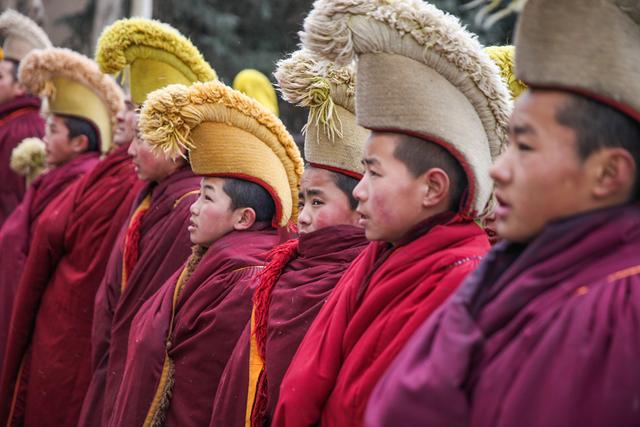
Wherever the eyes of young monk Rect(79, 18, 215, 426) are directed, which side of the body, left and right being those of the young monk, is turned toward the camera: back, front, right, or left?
left

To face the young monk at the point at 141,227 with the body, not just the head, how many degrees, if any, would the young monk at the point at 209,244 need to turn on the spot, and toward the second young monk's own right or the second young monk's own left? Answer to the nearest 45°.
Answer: approximately 90° to the second young monk's own right

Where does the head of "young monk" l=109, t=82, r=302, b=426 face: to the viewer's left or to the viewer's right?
to the viewer's left

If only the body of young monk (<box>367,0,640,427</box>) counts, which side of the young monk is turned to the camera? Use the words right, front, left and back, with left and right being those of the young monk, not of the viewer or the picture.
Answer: left

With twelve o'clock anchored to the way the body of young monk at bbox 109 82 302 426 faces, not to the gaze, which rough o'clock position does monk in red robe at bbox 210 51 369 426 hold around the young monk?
The monk in red robe is roughly at 8 o'clock from the young monk.

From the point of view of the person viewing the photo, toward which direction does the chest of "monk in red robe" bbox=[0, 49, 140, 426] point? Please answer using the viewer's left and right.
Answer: facing to the left of the viewer

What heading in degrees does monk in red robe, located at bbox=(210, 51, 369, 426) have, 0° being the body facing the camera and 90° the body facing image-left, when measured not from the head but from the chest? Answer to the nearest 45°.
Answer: approximately 45°

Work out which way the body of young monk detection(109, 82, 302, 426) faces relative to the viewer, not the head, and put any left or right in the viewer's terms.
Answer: facing to the left of the viewer

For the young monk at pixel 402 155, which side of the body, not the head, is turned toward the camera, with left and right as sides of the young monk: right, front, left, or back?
left

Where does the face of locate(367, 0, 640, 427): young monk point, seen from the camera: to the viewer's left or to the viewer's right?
to the viewer's left
